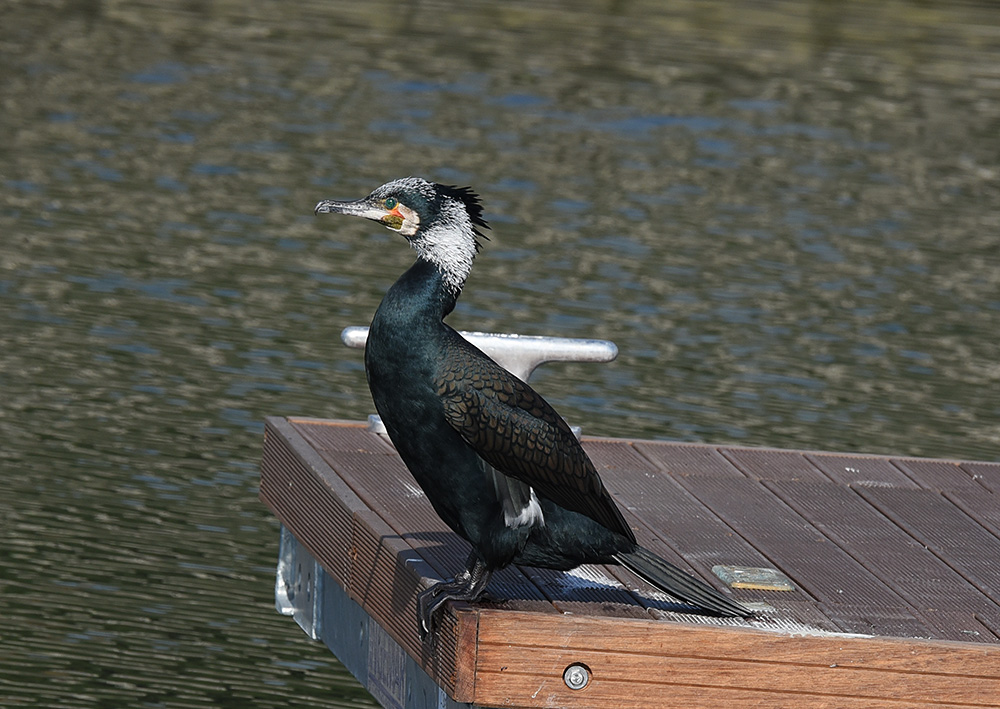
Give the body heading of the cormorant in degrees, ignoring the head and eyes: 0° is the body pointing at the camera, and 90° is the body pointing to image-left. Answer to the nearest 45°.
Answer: approximately 90°
